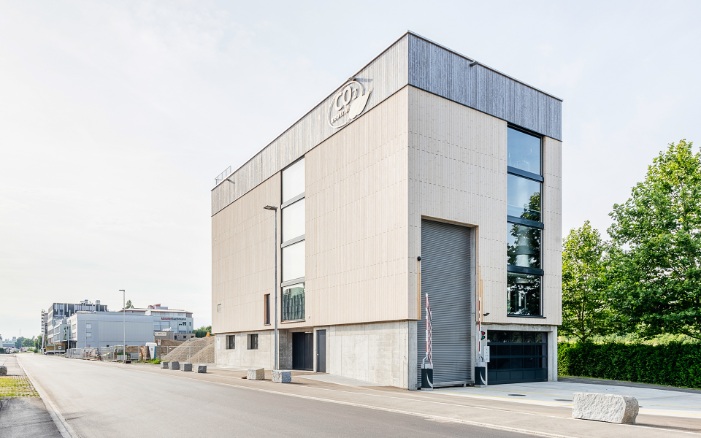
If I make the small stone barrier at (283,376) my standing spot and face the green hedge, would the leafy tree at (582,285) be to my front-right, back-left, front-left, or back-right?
front-left
